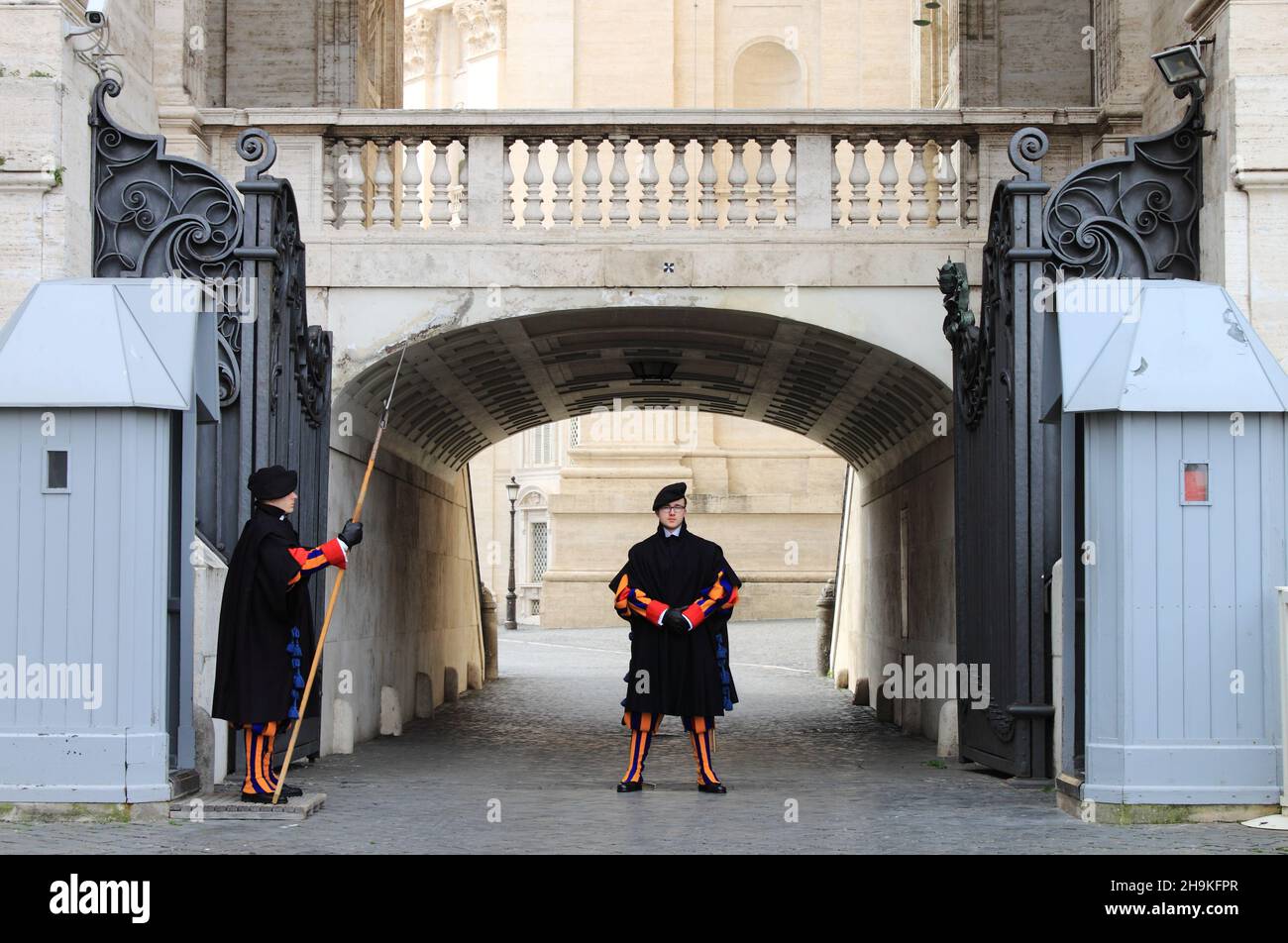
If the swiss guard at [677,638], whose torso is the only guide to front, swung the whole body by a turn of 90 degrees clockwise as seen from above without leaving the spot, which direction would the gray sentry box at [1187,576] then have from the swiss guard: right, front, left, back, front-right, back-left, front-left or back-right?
back-left

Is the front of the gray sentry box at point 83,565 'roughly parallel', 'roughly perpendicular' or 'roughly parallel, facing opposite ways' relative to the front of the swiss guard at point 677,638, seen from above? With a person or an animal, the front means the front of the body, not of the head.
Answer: roughly perpendicular

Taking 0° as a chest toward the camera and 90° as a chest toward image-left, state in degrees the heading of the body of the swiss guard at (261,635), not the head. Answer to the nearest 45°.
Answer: approximately 270°

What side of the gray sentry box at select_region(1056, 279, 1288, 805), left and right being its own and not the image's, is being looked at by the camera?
left

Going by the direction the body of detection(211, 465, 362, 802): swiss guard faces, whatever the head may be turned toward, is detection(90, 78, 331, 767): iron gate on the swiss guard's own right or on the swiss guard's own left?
on the swiss guard's own left

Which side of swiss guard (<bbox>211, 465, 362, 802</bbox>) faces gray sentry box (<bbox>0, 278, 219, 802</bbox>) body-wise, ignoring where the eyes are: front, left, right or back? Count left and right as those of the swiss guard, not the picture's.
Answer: back

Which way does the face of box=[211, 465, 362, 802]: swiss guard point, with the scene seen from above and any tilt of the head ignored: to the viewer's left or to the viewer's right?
to the viewer's right

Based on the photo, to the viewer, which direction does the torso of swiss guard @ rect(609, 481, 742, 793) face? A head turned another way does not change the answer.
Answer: toward the camera

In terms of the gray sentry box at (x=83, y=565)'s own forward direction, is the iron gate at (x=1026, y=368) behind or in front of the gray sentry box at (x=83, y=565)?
in front

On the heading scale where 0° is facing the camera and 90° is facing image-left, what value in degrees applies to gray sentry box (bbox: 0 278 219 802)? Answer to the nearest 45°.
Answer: approximately 270°

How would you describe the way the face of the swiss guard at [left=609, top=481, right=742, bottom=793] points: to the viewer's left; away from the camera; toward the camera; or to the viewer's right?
toward the camera
